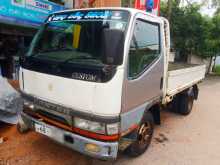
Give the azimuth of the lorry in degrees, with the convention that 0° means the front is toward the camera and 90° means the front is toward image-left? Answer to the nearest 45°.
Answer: approximately 45°
